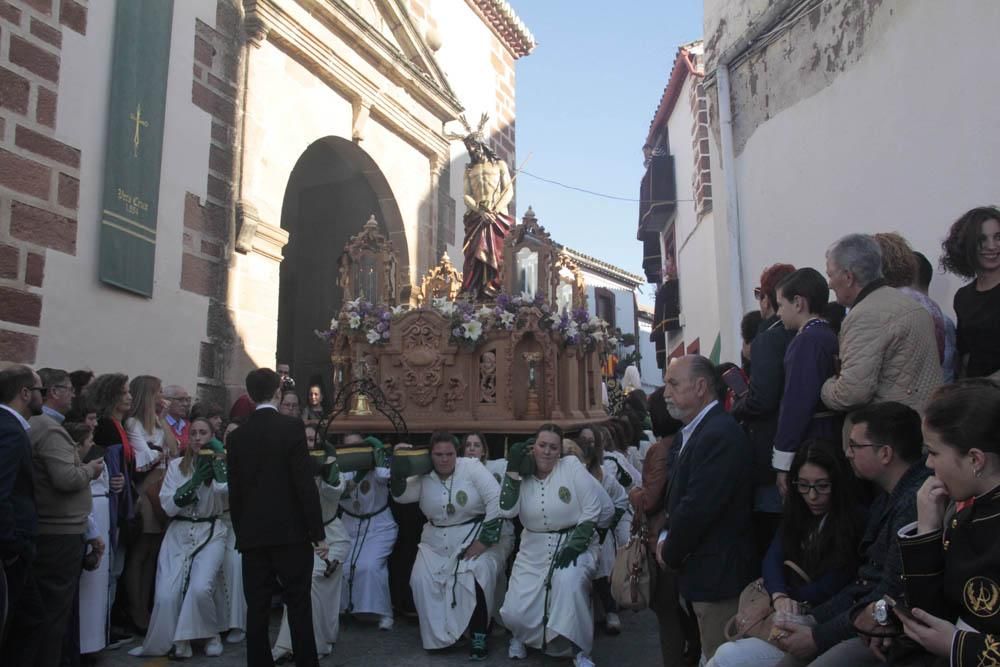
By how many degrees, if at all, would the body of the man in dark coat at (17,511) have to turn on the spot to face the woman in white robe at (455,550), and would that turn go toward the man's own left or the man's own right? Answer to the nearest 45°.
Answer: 0° — they already face them

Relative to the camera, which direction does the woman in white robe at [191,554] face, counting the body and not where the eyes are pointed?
toward the camera

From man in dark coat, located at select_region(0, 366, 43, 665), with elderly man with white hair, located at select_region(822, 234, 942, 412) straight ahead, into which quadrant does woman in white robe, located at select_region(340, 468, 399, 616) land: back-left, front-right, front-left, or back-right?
front-left

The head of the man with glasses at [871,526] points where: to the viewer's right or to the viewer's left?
to the viewer's left

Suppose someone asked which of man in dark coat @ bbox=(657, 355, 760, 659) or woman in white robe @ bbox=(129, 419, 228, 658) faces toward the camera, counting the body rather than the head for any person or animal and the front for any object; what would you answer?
the woman in white robe

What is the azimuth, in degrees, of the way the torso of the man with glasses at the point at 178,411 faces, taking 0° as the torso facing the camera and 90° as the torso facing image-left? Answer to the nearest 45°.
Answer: approximately 315°

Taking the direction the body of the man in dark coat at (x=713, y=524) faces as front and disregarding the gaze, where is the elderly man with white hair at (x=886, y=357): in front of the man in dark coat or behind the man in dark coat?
behind

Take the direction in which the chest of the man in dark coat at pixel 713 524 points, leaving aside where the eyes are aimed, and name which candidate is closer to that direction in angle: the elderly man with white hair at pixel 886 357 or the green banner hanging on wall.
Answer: the green banner hanging on wall

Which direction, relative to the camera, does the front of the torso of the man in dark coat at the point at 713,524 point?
to the viewer's left

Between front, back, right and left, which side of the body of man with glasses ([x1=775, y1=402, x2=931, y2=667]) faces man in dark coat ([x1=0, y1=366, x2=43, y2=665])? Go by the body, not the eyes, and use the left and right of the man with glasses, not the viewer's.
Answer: front

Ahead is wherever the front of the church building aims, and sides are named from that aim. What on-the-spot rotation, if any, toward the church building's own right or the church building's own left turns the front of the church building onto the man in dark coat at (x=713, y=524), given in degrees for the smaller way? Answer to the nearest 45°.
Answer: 0° — it already faces them

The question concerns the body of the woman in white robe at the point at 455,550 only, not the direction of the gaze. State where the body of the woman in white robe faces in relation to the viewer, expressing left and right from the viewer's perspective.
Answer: facing the viewer

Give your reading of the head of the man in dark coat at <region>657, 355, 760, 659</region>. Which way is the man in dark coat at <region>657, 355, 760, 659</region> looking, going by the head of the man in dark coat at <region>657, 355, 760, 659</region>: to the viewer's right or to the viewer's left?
to the viewer's left

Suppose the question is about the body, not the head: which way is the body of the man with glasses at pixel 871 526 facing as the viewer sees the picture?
to the viewer's left

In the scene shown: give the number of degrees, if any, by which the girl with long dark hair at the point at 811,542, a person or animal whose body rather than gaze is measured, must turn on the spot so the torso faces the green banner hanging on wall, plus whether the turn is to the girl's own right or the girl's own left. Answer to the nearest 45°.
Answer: approximately 45° to the girl's own right
